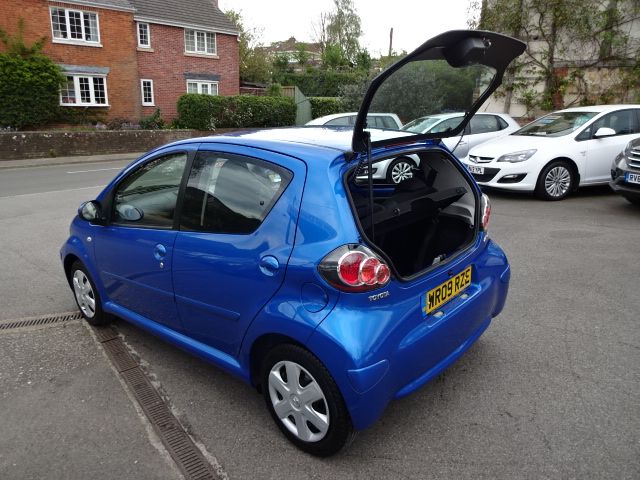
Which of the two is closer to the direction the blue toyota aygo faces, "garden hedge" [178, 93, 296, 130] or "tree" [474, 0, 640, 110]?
the garden hedge

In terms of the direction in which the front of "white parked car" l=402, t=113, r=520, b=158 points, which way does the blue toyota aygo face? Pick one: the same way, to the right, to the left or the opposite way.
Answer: to the right

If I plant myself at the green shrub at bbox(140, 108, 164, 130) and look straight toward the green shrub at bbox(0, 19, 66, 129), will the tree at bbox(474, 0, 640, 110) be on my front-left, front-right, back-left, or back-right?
back-left

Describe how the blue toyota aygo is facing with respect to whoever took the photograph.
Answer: facing away from the viewer and to the left of the viewer

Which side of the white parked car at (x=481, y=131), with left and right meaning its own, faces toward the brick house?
right

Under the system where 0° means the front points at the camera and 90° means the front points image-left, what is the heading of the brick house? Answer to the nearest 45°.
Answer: approximately 315°

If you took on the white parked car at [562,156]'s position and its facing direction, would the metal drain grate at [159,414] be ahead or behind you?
ahead

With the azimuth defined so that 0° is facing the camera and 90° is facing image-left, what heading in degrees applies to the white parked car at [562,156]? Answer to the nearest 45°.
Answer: approximately 45°

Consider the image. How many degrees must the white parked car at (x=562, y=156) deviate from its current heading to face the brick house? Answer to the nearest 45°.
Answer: approximately 90° to its right

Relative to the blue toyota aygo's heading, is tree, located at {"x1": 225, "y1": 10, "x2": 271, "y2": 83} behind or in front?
in front

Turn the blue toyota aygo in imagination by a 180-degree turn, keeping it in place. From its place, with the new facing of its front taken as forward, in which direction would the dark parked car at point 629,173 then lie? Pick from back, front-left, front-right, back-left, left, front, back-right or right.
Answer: left

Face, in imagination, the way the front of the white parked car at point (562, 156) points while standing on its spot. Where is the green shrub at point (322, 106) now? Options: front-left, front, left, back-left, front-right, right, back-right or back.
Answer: right
